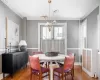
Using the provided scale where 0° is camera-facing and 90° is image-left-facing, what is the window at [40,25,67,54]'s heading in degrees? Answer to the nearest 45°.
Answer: approximately 0°
